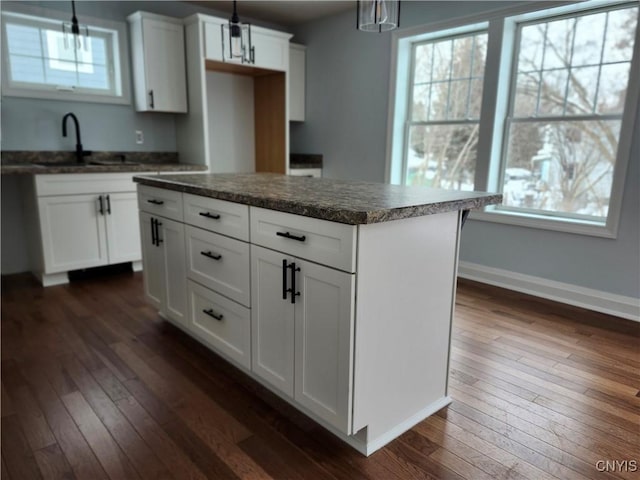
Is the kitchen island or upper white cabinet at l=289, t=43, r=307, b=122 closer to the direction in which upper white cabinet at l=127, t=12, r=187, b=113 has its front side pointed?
the kitchen island

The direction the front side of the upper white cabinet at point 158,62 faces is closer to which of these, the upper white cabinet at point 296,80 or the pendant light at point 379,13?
the pendant light

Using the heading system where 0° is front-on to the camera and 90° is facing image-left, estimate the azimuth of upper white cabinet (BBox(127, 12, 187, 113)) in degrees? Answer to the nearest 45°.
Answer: approximately 315°

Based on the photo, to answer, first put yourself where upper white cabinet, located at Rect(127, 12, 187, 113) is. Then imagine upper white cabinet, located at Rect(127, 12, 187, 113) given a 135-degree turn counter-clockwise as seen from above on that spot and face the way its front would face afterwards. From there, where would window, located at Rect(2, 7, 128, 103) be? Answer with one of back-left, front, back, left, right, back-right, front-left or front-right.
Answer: left

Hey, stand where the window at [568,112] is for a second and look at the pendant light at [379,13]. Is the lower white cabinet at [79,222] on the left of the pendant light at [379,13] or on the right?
right

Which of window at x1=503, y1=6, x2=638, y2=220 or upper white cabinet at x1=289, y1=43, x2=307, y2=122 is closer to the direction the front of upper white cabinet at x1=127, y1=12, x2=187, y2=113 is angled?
the window
